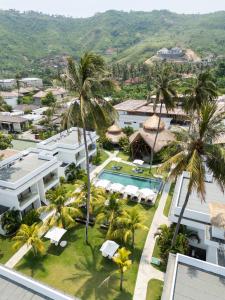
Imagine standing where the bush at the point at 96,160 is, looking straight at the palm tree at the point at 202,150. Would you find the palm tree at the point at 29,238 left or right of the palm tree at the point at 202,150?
right

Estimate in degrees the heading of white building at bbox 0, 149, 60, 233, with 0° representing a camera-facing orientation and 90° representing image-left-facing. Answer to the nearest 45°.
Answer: approximately 315°

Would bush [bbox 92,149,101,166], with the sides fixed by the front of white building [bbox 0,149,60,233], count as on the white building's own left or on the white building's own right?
on the white building's own left

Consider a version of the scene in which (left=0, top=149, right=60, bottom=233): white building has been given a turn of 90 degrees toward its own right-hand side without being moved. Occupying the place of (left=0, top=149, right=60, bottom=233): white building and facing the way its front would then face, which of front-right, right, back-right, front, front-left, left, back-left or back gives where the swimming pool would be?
back-left

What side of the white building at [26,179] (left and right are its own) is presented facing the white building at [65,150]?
left

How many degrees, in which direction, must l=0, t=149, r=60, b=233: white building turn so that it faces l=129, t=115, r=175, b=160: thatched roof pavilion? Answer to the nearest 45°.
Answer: approximately 90° to its left

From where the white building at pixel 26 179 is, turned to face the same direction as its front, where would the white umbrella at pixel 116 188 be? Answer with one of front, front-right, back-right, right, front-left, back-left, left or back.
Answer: front-left

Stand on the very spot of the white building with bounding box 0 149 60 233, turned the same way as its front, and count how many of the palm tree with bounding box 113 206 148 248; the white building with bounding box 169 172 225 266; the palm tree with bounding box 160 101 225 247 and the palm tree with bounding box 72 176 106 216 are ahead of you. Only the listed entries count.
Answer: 4

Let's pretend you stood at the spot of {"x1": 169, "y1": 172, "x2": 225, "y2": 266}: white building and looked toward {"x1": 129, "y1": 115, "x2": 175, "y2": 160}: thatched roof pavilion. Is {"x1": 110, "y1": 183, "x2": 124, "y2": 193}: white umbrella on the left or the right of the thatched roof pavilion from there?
left

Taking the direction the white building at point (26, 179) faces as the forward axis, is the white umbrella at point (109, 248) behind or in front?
in front

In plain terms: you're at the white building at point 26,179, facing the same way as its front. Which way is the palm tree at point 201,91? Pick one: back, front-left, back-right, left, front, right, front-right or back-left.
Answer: front-left

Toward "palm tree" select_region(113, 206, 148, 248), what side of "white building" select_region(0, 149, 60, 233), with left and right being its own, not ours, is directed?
front

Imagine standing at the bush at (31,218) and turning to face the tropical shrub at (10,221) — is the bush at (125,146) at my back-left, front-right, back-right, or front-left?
back-right

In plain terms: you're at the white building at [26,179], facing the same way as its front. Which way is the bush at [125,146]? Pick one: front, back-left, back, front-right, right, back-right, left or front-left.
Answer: left

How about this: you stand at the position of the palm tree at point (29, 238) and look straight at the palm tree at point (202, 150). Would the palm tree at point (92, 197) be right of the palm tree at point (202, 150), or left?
left

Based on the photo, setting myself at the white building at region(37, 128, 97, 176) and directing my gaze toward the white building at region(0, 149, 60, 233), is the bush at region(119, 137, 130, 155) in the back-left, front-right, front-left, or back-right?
back-left
